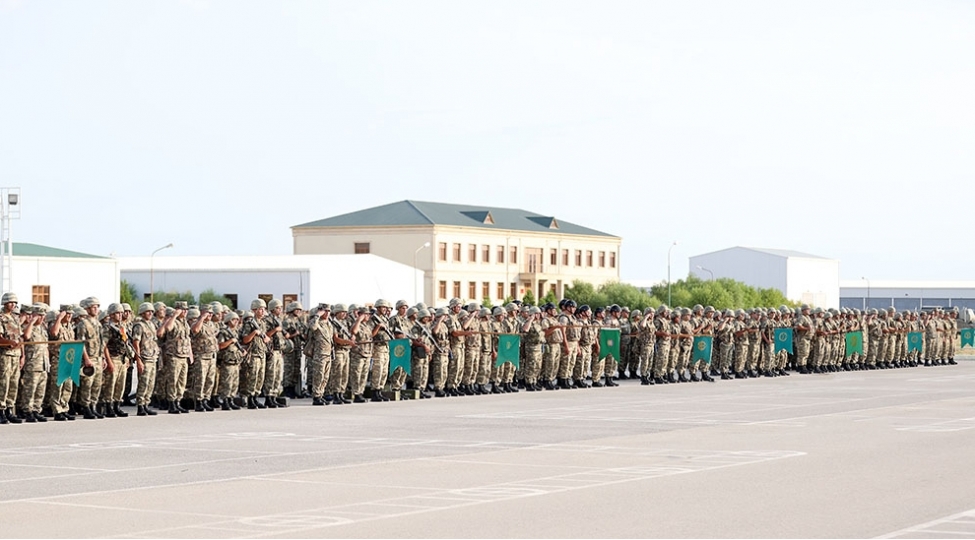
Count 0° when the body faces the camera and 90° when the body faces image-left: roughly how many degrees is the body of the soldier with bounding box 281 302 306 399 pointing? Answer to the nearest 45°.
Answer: approximately 315°

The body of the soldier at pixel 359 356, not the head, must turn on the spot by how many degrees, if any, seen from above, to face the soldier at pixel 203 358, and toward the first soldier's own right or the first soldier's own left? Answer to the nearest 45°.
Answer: approximately 90° to the first soldier's own right

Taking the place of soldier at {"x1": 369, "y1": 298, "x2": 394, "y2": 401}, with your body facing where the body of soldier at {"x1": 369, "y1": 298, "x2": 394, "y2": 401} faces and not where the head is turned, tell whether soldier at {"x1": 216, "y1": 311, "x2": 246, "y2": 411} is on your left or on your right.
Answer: on your right

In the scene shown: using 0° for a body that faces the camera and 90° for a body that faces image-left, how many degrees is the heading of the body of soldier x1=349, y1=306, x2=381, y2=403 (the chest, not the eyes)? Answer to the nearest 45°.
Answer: approximately 315°

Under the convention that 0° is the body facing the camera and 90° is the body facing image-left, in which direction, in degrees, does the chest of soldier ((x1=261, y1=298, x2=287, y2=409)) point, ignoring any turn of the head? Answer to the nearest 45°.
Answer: approximately 315°

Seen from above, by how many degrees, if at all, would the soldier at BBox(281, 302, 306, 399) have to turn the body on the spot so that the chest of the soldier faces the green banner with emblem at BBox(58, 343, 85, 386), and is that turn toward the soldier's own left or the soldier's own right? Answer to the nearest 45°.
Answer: approximately 90° to the soldier's own right

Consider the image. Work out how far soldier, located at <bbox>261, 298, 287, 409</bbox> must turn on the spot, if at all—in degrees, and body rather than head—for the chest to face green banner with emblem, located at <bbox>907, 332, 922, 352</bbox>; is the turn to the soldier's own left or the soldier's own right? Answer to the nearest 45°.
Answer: approximately 90° to the soldier's own left

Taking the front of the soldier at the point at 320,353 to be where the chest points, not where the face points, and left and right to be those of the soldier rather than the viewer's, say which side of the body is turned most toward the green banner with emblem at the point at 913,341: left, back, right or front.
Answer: left

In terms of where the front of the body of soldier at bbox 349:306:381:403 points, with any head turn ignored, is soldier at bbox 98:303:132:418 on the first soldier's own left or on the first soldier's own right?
on the first soldier's own right

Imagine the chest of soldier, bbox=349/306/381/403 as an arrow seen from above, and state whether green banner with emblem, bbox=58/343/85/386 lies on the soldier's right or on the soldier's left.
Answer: on the soldier's right
